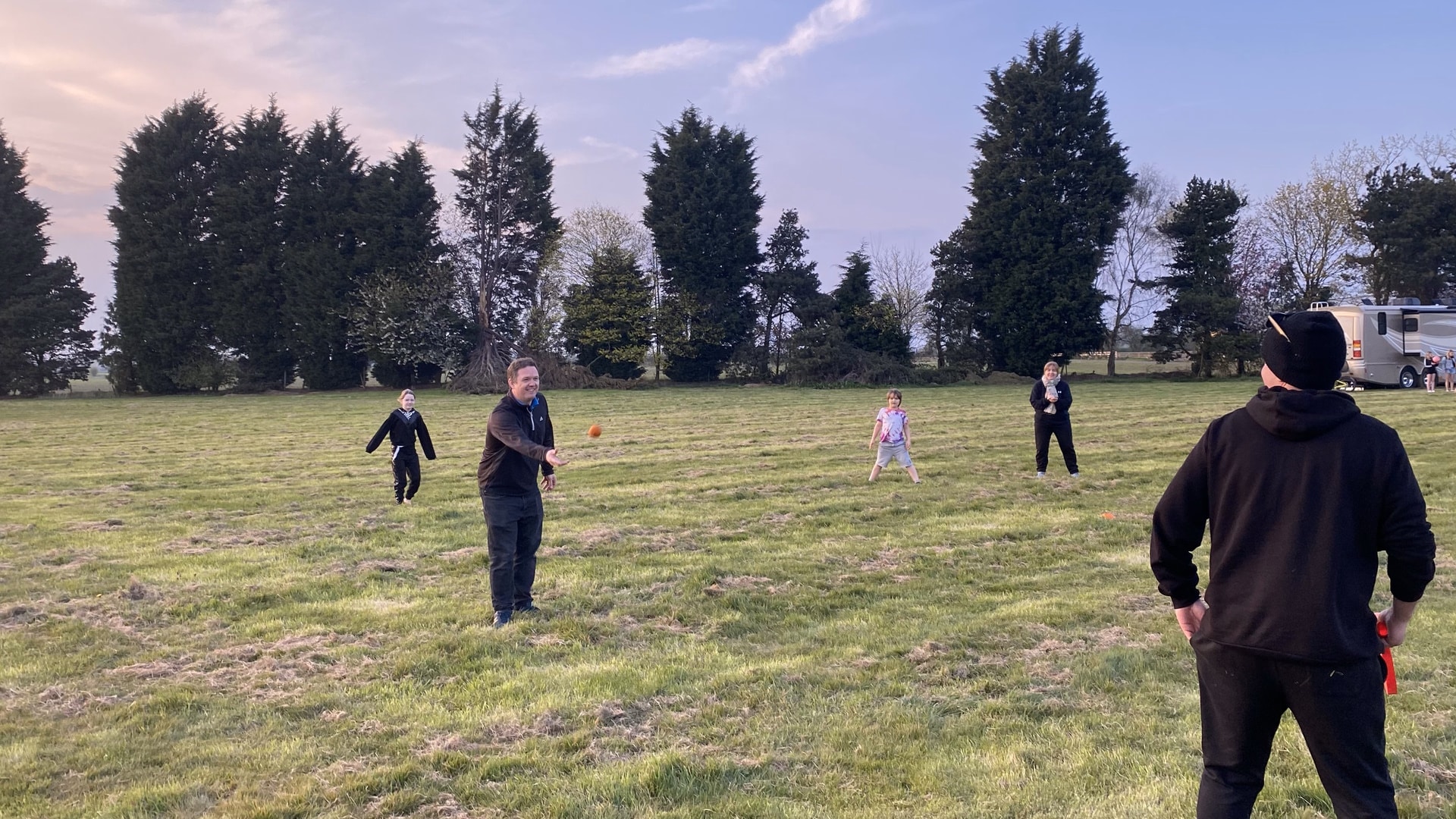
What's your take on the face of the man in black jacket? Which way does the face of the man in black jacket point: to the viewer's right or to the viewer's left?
to the viewer's right

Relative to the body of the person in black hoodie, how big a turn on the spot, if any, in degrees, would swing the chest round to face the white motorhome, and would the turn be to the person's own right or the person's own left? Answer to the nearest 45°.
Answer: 0° — they already face it

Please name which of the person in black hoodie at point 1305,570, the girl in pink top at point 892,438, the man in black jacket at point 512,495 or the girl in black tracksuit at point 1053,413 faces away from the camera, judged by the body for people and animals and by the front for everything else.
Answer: the person in black hoodie

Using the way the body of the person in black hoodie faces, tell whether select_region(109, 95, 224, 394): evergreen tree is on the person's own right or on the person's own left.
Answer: on the person's own left

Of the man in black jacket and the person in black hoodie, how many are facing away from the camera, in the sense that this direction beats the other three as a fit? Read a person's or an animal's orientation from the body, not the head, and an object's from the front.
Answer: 1

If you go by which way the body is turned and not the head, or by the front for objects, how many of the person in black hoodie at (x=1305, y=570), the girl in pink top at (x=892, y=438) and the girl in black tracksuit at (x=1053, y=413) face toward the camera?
2

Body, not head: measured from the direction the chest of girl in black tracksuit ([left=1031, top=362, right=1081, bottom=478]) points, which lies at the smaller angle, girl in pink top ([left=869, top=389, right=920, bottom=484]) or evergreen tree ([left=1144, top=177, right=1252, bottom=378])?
the girl in pink top

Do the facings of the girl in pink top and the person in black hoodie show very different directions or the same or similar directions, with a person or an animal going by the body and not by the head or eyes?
very different directions

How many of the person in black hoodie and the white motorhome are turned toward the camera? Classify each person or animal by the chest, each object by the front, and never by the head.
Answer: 0

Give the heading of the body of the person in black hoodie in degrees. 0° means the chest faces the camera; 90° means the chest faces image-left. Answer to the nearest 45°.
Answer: approximately 180°

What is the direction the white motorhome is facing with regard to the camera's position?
facing away from the viewer and to the right of the viewer

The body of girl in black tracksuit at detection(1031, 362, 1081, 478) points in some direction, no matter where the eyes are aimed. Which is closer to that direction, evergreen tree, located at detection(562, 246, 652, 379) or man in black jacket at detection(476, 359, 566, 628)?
the man in black jacket
